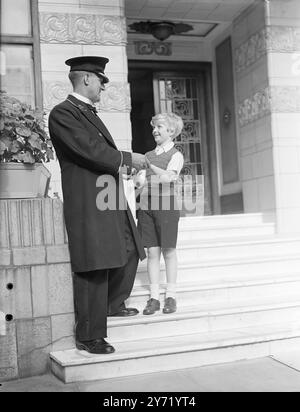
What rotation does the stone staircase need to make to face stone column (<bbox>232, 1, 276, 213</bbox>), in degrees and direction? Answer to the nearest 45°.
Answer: approximately 135° to its left

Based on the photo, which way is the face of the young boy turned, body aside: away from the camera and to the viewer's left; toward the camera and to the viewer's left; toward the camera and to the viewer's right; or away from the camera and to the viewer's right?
toward the camera and to the viewer's left

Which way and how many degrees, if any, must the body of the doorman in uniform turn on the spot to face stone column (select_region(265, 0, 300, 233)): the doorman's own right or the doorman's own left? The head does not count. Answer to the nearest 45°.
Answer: approximately 45° to the doorman's own left

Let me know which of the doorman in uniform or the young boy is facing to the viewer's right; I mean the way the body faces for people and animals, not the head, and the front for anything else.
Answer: the doorman in uniform

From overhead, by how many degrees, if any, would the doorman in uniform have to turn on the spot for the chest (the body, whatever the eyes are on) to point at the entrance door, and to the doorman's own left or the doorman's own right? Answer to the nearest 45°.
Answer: approximately 90° to the doorman's own left

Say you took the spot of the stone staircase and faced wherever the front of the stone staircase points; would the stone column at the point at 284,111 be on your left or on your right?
on your left

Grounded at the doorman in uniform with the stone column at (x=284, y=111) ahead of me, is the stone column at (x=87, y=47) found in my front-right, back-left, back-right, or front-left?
front-left

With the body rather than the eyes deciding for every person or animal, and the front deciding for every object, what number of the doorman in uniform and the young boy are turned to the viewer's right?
1

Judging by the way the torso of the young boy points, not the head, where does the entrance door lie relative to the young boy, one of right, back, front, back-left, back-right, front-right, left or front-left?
back-right

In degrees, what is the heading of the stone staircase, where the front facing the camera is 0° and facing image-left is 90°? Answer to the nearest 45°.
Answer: approximately 315°

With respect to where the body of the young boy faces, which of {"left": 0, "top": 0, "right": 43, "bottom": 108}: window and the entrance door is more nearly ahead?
the window

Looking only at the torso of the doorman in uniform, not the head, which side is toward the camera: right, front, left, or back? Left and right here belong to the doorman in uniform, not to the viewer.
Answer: right

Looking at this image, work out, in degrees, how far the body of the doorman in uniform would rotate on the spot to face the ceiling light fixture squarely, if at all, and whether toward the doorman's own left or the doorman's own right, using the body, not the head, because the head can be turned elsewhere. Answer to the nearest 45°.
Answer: approximately 90° to the doorman's own left
